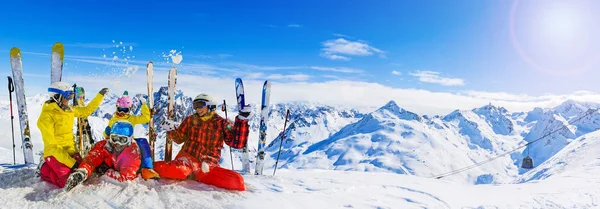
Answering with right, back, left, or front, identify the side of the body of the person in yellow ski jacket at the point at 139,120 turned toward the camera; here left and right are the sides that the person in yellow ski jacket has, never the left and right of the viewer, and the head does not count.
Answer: front

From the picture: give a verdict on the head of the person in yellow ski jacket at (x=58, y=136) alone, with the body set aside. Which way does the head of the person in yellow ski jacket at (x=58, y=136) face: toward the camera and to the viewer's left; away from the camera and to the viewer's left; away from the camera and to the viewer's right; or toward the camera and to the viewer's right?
toward the camera and to the viewer's right

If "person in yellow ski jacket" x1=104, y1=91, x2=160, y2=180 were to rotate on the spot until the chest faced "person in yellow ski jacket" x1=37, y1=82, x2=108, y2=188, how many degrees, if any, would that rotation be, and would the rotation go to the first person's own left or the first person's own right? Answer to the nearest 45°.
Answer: approximately 90° to the first person's own right

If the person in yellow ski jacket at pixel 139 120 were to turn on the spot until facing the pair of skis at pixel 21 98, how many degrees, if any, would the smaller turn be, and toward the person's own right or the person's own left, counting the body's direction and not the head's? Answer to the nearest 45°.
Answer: approximately 135° to the person's own right

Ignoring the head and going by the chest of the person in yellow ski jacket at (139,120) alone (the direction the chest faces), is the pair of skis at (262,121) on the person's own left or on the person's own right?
on the person's own left
